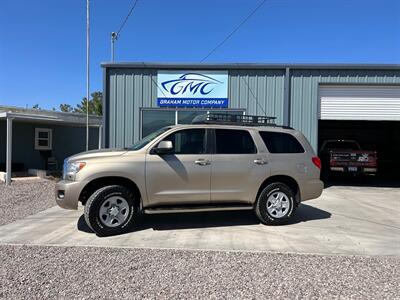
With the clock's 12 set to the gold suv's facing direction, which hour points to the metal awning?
The metal awning is roughly at 2 o'clock from the gold suv.

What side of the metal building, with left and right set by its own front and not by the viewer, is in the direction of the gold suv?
front

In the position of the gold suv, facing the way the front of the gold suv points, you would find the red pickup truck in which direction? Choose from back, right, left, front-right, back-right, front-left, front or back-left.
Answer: back-right

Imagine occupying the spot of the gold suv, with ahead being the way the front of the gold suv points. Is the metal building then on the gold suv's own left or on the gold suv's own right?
on the gold suv's own right

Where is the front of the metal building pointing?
toward the camera

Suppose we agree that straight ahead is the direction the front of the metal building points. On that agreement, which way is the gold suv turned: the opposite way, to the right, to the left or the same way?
to the right

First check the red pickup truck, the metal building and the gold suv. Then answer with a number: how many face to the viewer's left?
1

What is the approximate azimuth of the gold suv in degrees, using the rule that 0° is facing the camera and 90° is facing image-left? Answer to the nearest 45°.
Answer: approximately 90°
